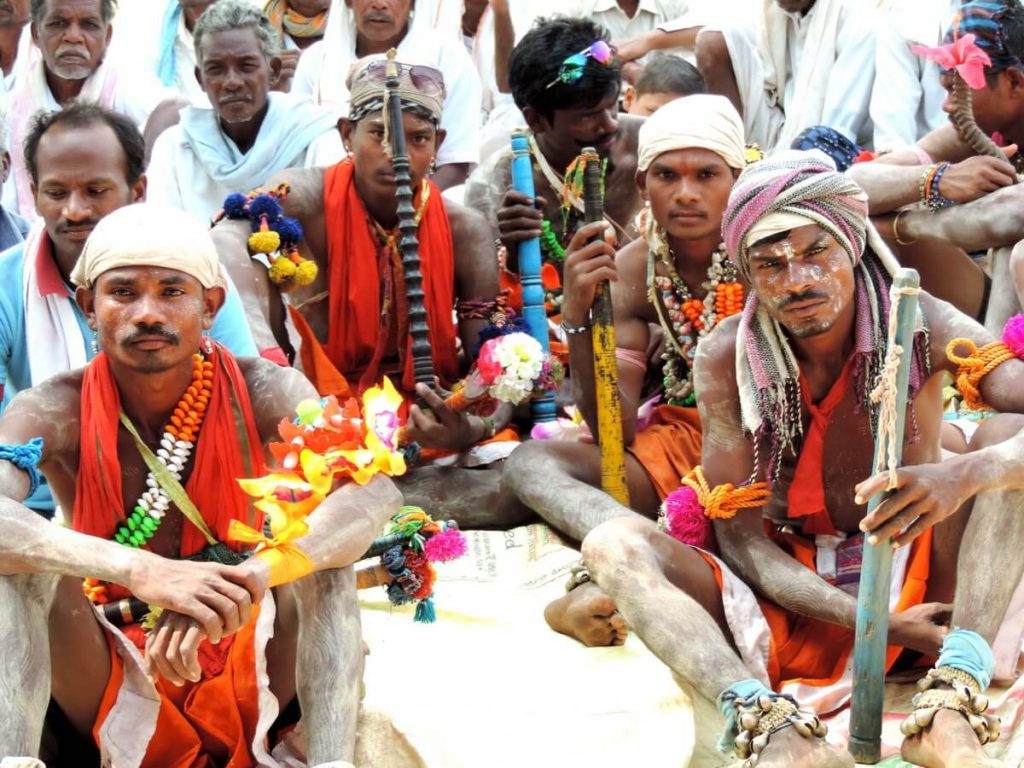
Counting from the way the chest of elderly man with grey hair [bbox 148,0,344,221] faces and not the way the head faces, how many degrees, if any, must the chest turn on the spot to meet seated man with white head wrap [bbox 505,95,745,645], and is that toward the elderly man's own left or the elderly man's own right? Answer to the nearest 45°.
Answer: approximately 45° to the elderly man's own left

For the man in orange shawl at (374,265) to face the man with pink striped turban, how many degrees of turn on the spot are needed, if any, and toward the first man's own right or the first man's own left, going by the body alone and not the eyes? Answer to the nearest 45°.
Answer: approximately 45° to the first man's own left

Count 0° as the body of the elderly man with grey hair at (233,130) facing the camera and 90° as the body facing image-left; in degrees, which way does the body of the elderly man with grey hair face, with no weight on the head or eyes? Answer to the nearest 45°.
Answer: approximately 0°

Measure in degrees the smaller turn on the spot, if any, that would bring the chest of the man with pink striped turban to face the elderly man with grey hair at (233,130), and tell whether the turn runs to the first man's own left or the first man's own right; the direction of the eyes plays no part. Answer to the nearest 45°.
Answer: approximately 135° to the first man's own right
